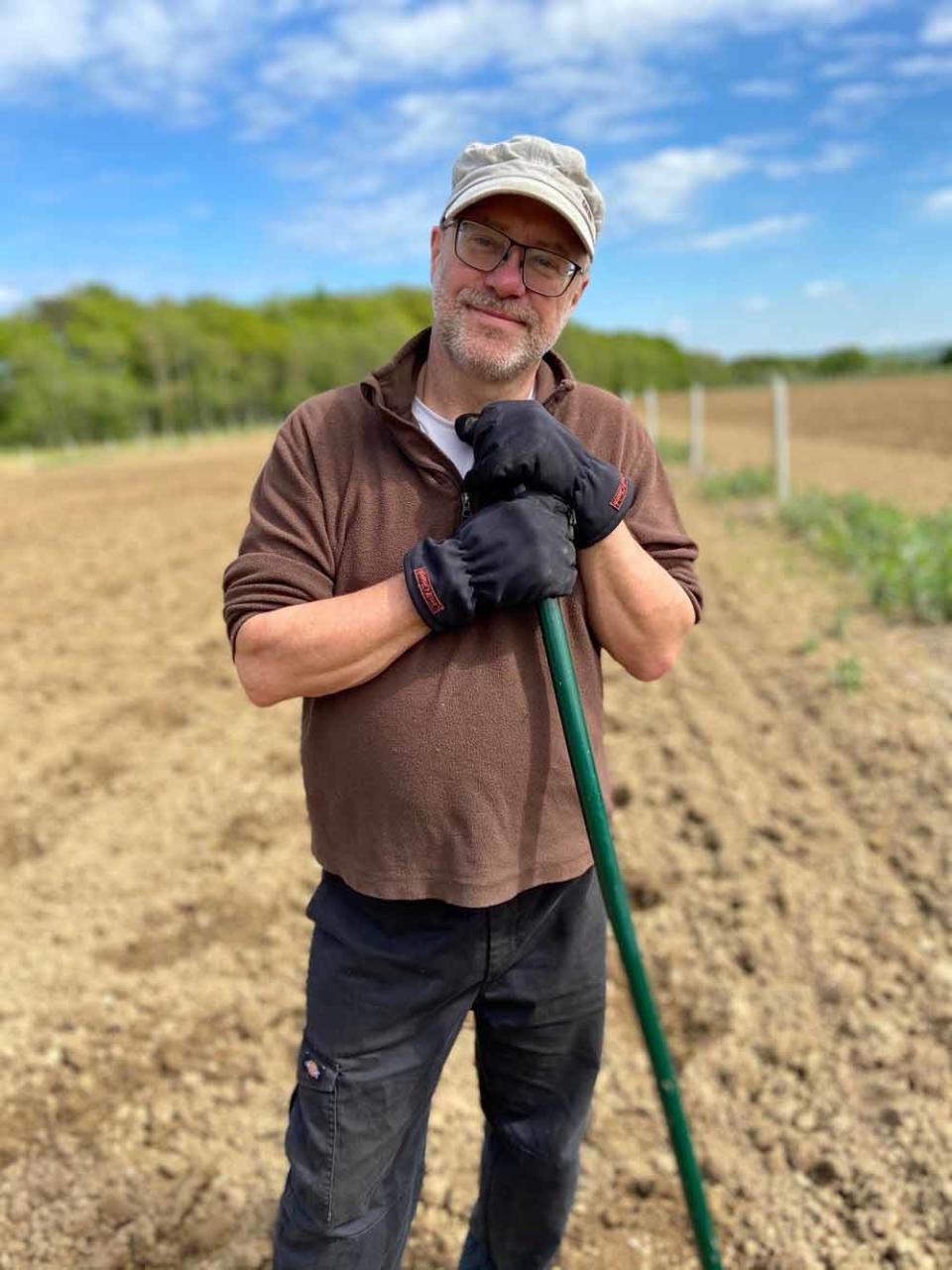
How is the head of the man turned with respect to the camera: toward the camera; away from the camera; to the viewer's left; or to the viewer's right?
toward the camera

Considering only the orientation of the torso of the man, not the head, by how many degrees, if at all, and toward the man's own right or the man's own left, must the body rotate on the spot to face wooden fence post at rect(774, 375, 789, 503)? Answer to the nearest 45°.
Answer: approximately 180°

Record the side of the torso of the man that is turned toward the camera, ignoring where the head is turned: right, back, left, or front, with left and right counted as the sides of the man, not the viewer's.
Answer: front
